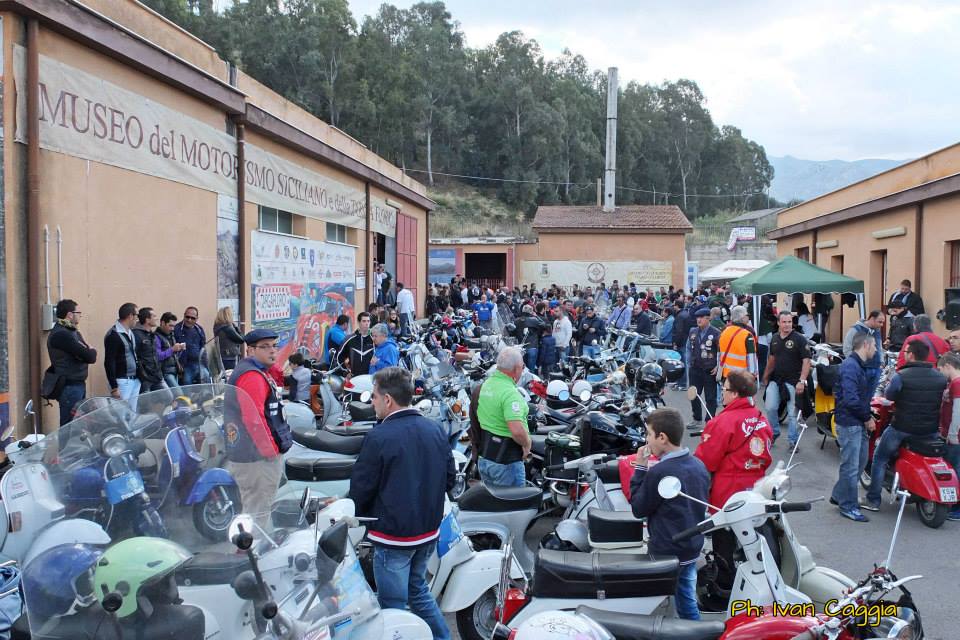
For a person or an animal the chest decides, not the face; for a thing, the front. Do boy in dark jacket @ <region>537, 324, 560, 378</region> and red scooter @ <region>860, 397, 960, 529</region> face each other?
no

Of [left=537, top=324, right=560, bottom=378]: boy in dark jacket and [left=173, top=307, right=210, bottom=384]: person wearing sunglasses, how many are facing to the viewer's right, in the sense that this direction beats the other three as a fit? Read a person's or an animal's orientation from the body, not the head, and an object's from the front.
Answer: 0

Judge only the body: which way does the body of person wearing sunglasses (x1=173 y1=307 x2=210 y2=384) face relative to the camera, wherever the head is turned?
toward the camera

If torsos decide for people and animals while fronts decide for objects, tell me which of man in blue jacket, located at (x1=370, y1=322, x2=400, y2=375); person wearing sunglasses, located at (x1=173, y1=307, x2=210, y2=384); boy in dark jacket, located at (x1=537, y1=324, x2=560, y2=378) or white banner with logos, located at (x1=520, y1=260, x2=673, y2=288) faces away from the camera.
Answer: the boy in dark jacket

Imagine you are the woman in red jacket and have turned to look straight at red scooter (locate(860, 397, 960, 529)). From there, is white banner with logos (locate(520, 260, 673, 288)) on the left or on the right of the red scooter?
left

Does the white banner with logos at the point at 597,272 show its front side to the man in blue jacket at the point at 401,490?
yes

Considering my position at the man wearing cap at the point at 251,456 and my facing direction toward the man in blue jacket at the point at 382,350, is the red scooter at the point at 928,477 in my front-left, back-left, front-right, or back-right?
front-right

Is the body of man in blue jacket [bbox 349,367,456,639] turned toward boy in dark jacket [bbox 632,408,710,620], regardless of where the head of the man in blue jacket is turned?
no

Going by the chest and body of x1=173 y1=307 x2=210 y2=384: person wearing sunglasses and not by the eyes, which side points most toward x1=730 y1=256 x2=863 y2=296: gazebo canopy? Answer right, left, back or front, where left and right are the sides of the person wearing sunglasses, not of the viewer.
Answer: left

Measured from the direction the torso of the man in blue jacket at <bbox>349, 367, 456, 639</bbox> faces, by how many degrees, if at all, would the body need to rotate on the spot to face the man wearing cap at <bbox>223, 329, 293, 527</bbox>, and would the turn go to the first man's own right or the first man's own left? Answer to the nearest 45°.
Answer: approximately 45° to the first man's own left

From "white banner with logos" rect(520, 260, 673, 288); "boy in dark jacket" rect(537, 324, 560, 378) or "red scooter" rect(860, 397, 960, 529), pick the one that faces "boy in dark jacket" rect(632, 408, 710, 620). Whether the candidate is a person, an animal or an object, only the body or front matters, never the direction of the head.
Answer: the white banner with logos

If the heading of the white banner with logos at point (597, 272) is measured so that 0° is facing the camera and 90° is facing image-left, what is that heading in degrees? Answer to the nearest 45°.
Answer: approximately 0°

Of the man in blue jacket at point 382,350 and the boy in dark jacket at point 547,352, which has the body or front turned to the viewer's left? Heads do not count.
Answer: the man in blue jacket

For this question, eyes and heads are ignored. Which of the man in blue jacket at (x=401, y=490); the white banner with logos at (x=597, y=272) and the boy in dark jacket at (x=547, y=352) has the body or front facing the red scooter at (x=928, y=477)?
the white banner with logos
